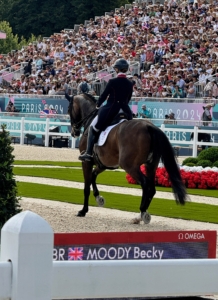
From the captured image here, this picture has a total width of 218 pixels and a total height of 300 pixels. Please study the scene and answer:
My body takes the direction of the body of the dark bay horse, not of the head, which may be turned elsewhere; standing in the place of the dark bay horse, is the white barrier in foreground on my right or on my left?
on my left

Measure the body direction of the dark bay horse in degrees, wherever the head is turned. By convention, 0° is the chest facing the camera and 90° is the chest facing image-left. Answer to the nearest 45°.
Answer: approximately 135°

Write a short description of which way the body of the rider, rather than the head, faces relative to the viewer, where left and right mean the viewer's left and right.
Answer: facing away from the viewer and to the left of the viewer

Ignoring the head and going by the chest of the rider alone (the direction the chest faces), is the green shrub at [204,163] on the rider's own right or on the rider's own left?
on the rider's own right

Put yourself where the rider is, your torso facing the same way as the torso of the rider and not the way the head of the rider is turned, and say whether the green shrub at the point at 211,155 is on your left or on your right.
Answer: on your right

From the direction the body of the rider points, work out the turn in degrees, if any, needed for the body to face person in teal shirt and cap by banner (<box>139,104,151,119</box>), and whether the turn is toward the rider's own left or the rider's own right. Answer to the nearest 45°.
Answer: approximately 45° to the rider's own right
